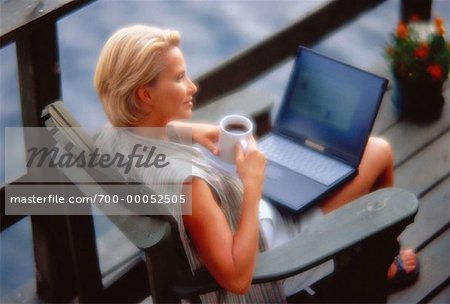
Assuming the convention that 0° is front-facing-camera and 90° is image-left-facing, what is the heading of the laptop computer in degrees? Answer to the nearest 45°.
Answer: approximately 45°

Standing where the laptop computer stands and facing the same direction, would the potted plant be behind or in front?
behind

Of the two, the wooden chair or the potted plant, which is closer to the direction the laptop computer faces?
the wooden chair

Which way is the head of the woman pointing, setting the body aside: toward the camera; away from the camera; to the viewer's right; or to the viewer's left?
to the viewer's right
